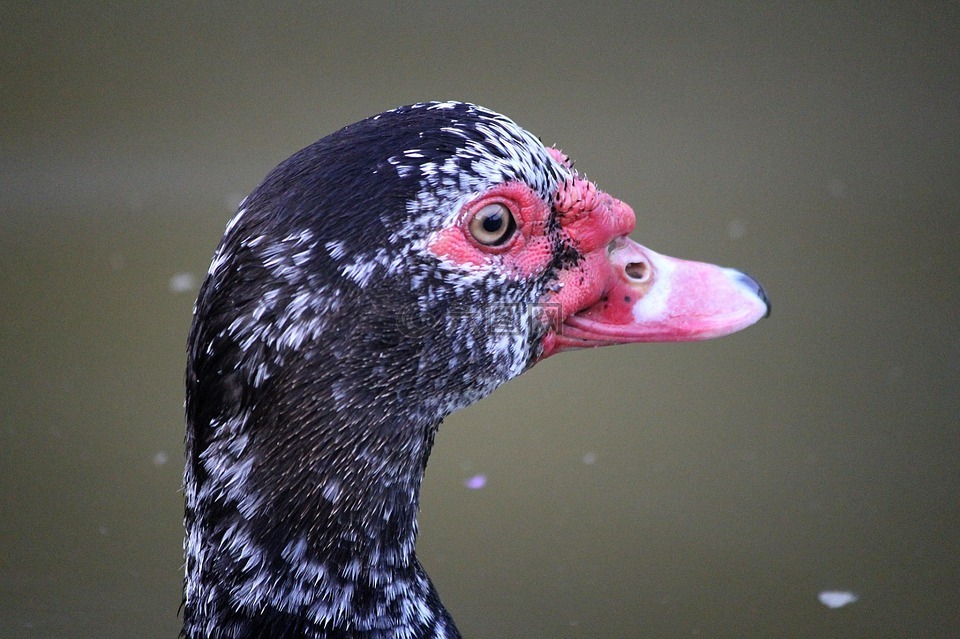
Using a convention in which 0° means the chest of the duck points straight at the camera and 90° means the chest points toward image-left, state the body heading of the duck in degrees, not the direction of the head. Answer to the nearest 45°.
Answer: approximately 270°
